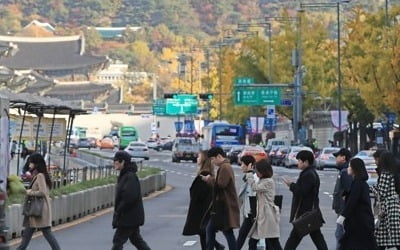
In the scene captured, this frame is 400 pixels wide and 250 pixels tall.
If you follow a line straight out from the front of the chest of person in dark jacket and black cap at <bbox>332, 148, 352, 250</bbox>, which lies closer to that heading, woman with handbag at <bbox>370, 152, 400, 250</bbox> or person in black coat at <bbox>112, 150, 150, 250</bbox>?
the person in black coat

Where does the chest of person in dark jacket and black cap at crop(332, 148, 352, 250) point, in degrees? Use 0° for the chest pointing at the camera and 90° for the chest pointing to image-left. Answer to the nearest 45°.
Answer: approximately 90°

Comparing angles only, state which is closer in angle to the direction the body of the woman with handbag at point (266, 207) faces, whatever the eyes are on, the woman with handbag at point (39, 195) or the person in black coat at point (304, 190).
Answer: the woman with handbag

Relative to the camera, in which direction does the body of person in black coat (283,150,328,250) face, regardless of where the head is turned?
to the viewer's left

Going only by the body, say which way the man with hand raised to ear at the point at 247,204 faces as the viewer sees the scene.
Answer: to the viewer's left

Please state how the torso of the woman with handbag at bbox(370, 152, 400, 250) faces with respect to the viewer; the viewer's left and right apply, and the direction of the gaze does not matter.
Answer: facing to the left of the viewer
